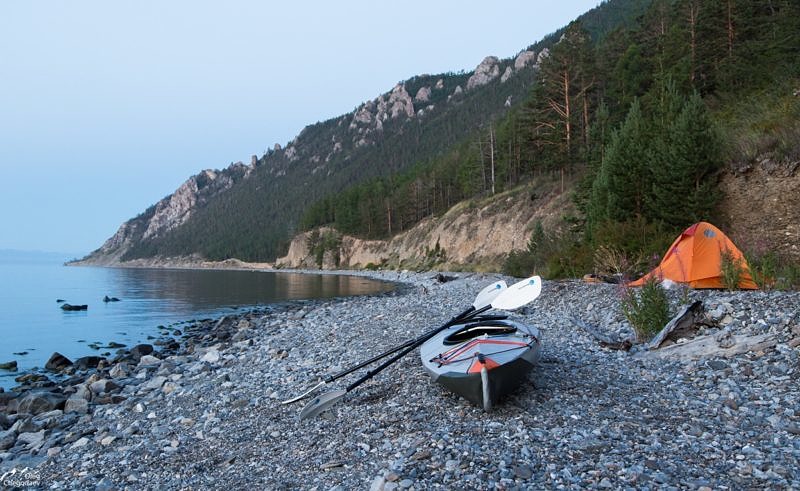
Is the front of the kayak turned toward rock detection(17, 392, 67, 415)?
no

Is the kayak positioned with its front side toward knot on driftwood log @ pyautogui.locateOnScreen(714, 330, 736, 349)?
no

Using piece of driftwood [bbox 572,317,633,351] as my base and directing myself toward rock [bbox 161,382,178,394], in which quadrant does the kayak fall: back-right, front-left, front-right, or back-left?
front-left

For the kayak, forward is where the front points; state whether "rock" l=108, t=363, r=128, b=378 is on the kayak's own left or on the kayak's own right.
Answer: on the kayak's own right

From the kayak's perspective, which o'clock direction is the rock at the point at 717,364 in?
The rock is roughly at 8 o'clock from the kayak.

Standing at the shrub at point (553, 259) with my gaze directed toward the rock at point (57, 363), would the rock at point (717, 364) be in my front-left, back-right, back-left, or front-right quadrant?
front-left

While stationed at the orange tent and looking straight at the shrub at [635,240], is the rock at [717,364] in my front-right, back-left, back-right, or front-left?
back-left

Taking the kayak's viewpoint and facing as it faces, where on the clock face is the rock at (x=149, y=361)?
The rock is roughly at 4 o'clock from the kayak.

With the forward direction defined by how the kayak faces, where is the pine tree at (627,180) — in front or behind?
behind

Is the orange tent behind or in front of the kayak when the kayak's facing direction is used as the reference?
behind

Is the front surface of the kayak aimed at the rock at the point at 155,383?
no

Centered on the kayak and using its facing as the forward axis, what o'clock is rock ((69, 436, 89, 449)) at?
The rock is roughly at 3 o'clock from the kayak.
